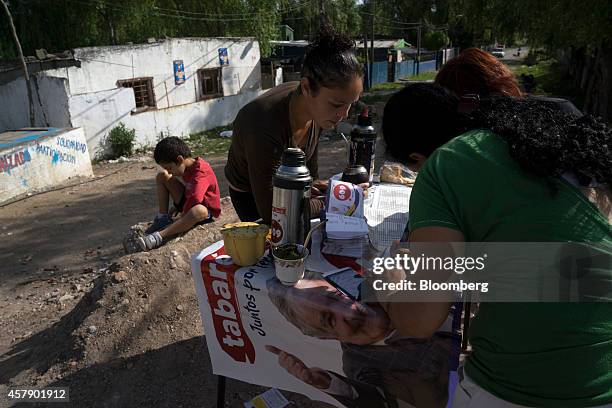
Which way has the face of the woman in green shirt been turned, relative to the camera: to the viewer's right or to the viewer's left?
to the viewer's left

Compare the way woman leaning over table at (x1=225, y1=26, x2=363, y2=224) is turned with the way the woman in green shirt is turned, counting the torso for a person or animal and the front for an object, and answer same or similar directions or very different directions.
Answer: very different directions

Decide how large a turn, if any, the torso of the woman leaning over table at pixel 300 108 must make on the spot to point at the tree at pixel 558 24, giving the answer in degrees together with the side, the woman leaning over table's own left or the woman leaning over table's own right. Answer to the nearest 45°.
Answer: approximately 90° to the woman leaning over table's own left

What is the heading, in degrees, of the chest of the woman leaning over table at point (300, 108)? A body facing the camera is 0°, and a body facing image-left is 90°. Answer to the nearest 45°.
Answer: approximately 315°

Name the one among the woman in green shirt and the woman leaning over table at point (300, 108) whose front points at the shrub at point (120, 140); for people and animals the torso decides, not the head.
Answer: the woman in green shirt

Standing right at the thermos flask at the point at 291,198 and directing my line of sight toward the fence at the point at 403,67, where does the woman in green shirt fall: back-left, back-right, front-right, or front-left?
back-right

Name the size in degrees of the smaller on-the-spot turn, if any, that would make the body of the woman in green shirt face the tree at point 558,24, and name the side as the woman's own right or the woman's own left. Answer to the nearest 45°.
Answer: approximately 45° to the woman's own right

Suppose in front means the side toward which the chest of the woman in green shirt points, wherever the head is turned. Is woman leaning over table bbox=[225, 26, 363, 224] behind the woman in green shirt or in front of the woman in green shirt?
in front

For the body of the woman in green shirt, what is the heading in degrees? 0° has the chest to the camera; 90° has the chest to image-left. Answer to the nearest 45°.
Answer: approximately 135°
